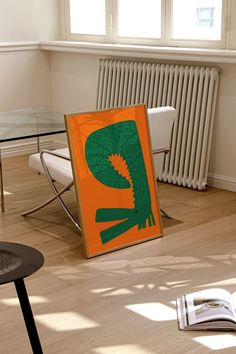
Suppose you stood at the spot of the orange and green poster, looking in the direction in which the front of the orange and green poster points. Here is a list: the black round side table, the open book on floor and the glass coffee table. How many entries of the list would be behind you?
1

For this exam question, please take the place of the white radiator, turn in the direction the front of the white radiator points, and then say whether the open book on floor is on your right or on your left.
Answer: on your left

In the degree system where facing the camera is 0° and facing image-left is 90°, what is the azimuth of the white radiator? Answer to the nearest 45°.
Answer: approximately 45°

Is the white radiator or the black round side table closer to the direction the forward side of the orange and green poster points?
the black round side table

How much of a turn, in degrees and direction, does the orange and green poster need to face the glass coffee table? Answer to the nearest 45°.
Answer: approximately 180°

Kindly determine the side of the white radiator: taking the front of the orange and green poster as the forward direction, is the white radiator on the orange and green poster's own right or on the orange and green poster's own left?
on the orange and green poster's own left

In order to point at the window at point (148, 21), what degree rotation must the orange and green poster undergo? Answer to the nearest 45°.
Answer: approximately 135° to its left
